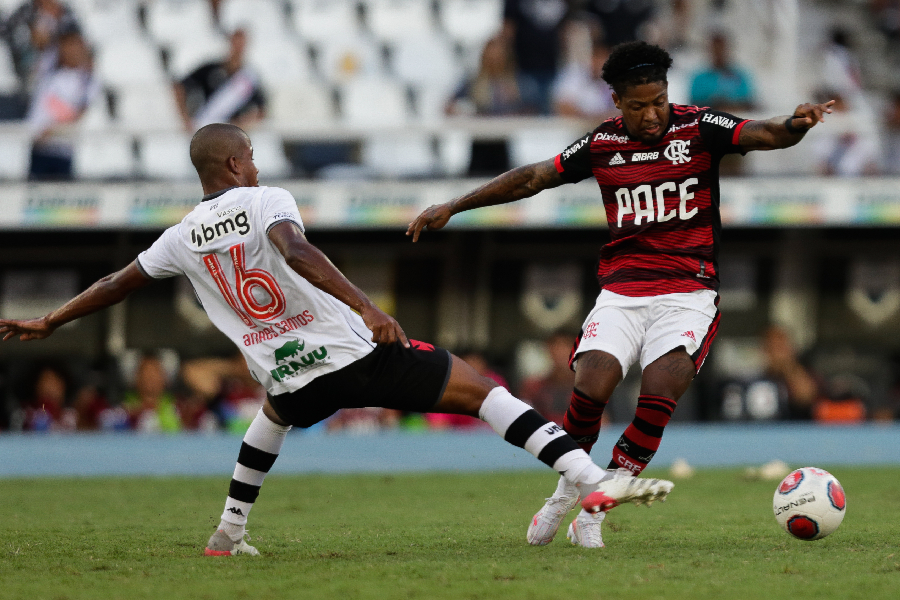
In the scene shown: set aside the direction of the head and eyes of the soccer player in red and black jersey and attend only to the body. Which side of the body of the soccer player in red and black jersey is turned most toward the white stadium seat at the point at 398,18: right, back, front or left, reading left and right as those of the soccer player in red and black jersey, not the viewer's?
back

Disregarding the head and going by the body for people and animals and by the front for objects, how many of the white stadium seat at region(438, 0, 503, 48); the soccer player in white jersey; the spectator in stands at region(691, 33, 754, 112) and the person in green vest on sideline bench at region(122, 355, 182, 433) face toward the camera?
3

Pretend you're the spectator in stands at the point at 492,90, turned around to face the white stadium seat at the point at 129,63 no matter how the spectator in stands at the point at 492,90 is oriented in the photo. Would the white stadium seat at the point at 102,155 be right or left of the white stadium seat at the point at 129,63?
left

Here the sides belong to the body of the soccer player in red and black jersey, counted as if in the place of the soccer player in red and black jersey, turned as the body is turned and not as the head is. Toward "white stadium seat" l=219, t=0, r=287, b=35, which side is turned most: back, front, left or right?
back

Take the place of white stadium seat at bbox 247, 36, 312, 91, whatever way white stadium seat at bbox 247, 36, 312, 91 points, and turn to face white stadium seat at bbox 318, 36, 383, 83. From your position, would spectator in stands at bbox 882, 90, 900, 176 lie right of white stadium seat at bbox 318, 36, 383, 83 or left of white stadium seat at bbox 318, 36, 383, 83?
right

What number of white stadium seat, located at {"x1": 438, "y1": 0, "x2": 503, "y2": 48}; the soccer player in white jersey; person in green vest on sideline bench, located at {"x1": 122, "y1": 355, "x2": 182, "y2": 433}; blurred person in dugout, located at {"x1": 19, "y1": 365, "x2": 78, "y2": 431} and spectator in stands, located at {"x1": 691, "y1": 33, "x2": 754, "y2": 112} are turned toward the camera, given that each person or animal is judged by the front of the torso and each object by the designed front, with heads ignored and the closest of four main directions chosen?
4

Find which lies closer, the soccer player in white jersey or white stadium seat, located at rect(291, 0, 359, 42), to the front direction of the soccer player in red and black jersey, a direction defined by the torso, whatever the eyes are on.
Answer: the soccer player in white jersey
